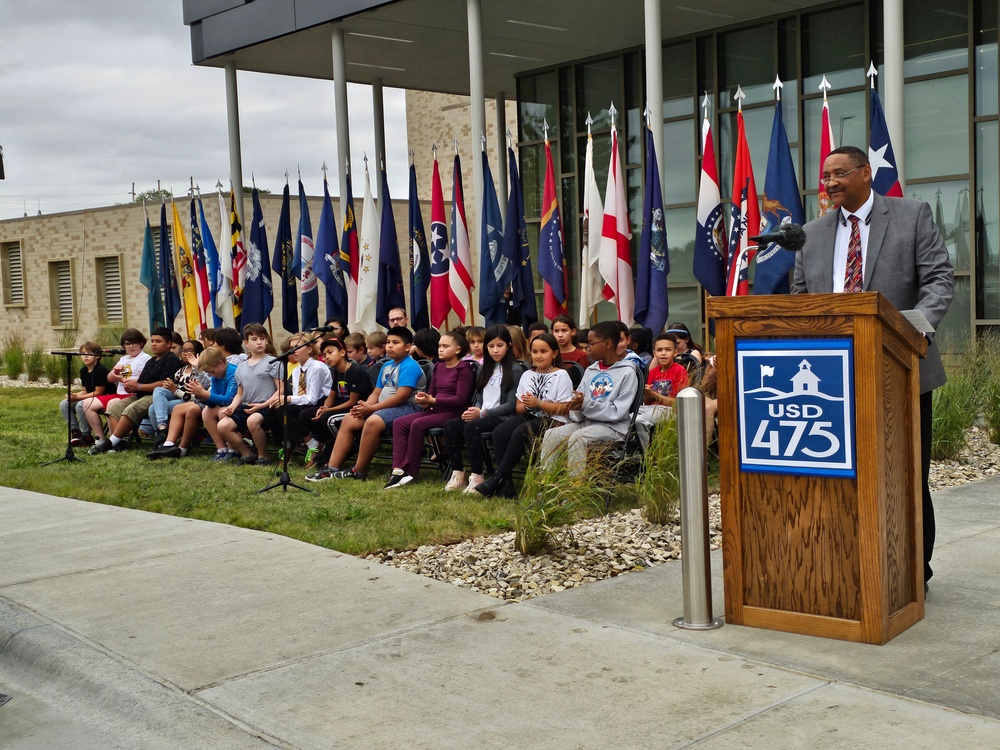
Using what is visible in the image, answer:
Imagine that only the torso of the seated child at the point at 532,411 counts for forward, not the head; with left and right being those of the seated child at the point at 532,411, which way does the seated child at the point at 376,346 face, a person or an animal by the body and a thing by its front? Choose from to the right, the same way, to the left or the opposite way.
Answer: the same way

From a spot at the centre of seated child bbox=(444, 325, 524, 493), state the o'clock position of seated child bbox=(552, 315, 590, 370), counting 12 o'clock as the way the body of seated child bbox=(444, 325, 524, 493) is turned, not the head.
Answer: seated child bbox=(552, 315, 590, 370) is roughly at 6 o'clock from seated child bbox=(444, 325, 524, 493).

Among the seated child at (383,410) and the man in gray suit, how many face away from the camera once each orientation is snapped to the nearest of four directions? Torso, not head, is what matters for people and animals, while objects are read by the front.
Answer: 0

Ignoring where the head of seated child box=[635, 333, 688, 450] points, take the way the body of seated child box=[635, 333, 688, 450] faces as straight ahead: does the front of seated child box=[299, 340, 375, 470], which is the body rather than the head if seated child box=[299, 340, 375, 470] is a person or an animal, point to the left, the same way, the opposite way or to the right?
the same way

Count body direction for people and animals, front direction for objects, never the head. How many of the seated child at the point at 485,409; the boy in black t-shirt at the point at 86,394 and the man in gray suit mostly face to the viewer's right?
0

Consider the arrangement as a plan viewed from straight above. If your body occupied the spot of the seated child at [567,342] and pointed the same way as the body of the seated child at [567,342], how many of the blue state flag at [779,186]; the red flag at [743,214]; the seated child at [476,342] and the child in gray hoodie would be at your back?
2

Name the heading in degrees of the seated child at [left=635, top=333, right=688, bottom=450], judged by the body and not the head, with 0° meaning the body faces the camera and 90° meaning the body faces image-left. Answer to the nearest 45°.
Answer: approximately 45°

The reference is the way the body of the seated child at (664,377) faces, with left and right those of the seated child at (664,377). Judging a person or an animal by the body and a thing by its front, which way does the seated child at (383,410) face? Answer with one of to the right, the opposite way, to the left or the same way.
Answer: the same way

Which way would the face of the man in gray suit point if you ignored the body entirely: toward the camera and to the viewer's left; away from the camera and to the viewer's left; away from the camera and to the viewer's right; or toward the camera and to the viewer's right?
toward the camera and to the viewer's left

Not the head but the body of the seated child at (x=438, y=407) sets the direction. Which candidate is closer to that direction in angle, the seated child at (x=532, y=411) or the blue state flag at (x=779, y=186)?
the seated child

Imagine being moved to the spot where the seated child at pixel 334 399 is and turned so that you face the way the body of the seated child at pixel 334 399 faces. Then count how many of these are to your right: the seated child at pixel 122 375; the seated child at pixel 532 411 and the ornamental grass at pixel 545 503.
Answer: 1

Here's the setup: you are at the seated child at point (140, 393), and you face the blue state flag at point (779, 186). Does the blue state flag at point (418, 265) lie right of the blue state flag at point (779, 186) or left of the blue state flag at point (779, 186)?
left

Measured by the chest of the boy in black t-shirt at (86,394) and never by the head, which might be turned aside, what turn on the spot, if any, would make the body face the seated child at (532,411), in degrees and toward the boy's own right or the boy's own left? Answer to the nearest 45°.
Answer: approximately 90° to the boy's own left

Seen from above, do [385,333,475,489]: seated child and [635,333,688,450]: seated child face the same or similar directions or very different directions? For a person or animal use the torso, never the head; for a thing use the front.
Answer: same or similar directions

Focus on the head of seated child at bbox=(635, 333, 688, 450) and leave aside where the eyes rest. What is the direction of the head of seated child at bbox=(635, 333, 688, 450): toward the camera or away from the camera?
toward the camera

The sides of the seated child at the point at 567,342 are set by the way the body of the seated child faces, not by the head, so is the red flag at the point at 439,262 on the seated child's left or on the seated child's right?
on the seated child's right

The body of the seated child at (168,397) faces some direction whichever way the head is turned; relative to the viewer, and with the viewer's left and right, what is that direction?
facing the viewer and to the left of the viewer
